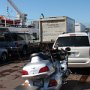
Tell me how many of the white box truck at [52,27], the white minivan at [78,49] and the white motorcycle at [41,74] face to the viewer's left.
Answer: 0

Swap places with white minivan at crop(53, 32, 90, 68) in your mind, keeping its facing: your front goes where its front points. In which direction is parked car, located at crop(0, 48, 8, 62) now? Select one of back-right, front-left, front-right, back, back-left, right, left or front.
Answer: front-left

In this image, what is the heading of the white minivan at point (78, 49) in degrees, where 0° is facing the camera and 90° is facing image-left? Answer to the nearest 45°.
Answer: approximately 180°

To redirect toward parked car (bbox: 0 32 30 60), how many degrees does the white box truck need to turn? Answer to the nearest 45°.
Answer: approximately 135° to its left

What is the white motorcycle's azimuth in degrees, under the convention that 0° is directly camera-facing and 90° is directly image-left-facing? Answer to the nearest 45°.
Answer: approximately 225°

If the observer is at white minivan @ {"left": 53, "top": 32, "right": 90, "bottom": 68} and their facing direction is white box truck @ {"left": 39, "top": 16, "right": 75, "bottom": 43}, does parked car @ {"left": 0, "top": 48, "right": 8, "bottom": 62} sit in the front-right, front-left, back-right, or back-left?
front-left

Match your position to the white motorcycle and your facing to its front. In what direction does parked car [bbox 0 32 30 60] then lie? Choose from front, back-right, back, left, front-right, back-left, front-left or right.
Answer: front-left

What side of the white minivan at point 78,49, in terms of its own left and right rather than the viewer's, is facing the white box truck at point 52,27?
front

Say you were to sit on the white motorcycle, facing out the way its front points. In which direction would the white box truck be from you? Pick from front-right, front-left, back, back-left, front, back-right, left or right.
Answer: front-left

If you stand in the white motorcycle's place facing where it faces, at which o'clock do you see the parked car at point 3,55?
The parked car is roughly at 10 o'clock from the white motorcycle.
